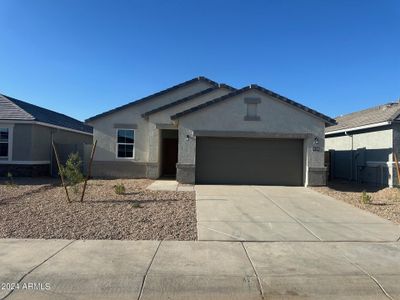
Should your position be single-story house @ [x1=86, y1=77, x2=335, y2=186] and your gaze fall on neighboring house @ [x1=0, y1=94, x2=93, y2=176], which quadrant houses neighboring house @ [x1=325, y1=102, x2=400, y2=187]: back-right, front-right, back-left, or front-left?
back-right

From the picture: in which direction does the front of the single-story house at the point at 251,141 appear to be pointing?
toward the camera

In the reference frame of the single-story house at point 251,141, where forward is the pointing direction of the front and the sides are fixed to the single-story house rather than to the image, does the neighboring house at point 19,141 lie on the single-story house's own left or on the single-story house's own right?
on the single-story house's own right

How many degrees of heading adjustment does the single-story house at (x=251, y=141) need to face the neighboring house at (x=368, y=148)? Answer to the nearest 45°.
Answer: approximately 90° to its left
